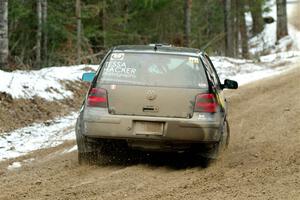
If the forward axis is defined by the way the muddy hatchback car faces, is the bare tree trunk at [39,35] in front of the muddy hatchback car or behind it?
in front

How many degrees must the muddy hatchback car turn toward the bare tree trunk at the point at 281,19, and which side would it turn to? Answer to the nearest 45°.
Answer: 0° — it already faces it

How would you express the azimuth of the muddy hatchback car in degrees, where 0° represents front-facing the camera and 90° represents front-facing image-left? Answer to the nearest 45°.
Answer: approximately 180°

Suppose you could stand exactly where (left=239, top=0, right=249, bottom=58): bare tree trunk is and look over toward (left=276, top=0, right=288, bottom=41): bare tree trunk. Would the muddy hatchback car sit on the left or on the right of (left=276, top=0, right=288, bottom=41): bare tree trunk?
right

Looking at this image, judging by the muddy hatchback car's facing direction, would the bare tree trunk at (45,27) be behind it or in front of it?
in front

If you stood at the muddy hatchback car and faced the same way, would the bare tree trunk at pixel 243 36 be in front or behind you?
in front
